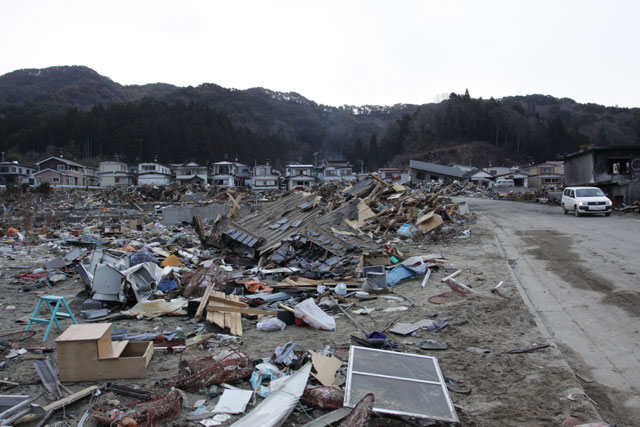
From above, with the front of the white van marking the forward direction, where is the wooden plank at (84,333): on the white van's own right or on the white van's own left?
on the white van's own right

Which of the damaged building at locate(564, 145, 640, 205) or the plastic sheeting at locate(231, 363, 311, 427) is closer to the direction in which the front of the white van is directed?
the plastic sheeting

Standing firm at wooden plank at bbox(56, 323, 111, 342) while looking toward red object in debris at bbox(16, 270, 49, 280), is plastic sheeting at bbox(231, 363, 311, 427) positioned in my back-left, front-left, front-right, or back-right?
back-right

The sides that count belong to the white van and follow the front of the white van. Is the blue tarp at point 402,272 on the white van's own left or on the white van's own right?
on the white van's own right

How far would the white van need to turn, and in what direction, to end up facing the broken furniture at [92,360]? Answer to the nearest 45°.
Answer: approximately 45° to its right

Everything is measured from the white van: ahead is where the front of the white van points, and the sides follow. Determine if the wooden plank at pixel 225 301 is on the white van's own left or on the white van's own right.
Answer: on the white van's own right

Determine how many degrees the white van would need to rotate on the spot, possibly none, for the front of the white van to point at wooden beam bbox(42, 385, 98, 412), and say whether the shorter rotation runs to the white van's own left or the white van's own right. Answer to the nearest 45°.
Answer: approximately 45° to the white van's own right

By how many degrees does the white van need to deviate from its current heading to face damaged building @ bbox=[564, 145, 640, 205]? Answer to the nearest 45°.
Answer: approximately 135° to its left

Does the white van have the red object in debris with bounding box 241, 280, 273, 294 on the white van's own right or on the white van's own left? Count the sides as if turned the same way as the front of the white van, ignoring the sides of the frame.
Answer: on the white van's own right

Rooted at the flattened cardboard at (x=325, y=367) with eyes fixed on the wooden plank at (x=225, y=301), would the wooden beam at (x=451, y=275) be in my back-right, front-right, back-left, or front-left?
front-right

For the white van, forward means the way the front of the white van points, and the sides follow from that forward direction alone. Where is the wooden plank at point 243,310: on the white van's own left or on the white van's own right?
on the white van's own right

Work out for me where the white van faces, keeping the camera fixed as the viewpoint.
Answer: facing the viewer and to the right of the viewer

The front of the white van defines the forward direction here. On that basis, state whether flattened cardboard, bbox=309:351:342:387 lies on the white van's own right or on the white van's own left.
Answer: on the white van's own right

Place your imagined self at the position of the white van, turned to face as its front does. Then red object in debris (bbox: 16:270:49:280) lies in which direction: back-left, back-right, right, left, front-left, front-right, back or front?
right
